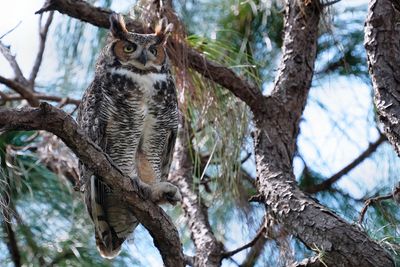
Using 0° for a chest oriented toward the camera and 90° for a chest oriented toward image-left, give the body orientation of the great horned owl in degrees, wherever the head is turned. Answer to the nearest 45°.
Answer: approximately 315°

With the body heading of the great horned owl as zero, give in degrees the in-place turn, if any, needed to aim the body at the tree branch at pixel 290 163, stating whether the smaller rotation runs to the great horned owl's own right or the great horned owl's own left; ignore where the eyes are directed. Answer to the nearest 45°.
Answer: approximately 45° to the great horned owl's own left

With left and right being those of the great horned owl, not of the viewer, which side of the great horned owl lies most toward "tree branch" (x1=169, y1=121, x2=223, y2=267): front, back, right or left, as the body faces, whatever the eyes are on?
left
